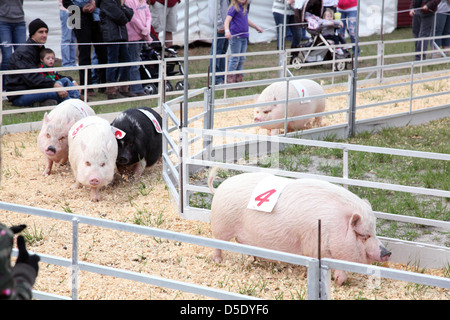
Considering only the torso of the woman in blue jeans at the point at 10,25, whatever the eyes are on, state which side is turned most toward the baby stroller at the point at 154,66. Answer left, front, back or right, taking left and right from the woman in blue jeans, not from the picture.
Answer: left

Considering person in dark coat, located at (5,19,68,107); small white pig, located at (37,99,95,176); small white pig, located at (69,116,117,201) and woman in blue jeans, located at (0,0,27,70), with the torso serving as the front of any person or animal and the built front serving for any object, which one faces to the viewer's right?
the person in dark coat

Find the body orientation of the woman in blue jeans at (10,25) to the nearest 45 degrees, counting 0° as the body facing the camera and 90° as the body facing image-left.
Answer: approximately 0°

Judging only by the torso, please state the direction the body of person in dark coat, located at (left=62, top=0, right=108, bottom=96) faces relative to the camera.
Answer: toward the camera

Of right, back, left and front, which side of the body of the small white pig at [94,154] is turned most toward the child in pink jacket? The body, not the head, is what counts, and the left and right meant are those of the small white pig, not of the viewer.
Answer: back

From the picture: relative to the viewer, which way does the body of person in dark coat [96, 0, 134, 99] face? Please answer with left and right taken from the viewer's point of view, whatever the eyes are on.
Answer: facing the viewer and to the right of the viewer

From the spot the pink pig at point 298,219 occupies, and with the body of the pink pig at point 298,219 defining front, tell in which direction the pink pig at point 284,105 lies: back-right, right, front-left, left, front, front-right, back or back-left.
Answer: left

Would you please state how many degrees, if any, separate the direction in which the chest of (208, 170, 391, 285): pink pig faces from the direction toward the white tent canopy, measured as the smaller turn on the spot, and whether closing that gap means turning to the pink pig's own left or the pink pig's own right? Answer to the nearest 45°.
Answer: approximately 90° to the pink pig's own left

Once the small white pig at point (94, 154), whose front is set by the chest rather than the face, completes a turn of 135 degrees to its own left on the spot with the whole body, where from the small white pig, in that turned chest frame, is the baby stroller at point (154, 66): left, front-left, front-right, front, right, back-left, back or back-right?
front-left

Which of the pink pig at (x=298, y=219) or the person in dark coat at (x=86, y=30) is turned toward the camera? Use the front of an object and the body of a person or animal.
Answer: the person in dark coat

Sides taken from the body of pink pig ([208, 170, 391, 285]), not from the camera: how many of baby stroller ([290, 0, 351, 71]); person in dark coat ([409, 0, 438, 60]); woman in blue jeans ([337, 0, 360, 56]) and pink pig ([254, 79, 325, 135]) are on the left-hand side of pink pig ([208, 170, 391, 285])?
4

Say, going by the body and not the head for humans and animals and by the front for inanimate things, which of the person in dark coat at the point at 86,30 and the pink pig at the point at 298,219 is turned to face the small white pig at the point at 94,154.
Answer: the person in dark coat

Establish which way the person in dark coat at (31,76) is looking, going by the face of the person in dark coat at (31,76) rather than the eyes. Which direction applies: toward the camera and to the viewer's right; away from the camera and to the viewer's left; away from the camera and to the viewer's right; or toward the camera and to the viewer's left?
toward the camera and to the viewer's right

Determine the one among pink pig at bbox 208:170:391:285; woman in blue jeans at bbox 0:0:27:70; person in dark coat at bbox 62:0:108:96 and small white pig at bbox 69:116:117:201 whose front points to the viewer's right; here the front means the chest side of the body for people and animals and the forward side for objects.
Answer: the pink pig

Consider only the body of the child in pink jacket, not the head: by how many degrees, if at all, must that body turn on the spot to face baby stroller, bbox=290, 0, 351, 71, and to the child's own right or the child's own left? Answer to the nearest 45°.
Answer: approximately 90° to the child's own left

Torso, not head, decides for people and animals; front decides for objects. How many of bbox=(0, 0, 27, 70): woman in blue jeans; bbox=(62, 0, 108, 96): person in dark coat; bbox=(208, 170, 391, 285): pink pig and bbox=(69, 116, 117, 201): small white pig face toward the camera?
3

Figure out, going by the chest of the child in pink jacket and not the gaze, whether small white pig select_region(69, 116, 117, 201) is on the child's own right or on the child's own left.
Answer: on the child's own right

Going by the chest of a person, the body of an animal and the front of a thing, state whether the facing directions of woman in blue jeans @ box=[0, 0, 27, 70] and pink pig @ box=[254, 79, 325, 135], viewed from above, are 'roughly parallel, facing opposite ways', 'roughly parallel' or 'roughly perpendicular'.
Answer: roughly perpendicular

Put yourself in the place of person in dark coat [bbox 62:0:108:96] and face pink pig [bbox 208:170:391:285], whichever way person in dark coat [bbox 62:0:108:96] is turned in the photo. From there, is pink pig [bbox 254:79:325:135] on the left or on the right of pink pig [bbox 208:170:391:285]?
left
